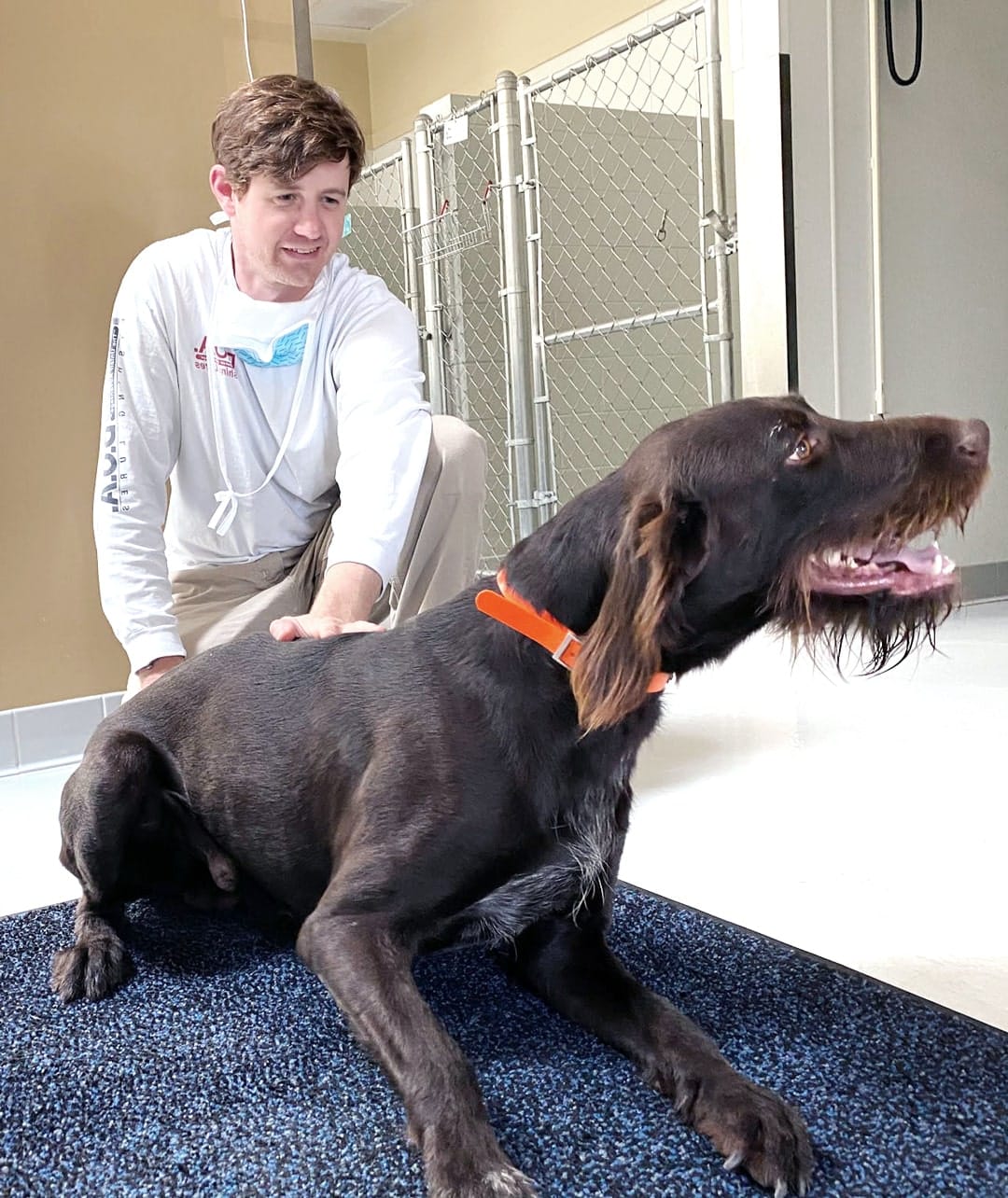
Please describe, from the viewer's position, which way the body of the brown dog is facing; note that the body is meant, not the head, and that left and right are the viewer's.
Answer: facing the viewer and to the right of the viewer

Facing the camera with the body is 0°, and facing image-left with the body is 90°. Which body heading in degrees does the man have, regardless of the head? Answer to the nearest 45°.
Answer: approximately 315°

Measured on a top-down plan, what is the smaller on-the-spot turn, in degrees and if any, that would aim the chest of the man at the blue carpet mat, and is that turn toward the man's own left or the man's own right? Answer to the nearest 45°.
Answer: approximately 45° to the man's own right

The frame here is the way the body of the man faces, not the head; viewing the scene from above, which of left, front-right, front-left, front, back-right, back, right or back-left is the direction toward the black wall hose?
left

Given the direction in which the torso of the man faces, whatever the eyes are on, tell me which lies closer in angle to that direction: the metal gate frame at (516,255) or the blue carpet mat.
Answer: the blue carpet mat

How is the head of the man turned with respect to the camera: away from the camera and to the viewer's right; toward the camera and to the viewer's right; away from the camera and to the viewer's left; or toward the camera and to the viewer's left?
toward the camera and to the viewer's right
